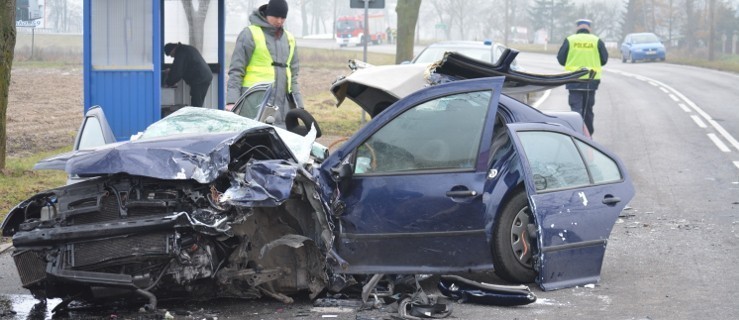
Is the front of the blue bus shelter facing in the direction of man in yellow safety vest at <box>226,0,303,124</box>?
yes

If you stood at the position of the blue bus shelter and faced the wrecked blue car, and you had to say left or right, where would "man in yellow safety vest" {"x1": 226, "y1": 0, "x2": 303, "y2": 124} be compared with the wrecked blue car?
left

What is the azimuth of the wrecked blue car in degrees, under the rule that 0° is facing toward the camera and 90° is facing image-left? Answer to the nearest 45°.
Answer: approximately 45°

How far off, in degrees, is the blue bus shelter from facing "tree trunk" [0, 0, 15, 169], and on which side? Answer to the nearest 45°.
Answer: approximately 135° to its right

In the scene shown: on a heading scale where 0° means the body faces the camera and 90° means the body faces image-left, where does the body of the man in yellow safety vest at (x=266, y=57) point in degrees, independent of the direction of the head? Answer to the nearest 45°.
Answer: approximately 315°

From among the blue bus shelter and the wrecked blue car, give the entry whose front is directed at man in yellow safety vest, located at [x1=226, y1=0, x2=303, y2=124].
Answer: the blue bus shelter

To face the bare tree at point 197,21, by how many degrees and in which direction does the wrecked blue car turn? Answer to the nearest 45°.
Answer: approximately 135° to its right

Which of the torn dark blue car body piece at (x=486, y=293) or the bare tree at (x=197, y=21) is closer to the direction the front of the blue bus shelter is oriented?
the torn dark blue car body piece

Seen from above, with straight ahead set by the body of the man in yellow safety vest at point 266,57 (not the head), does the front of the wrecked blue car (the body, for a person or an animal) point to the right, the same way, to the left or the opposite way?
to the right
